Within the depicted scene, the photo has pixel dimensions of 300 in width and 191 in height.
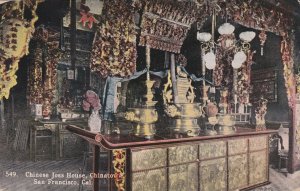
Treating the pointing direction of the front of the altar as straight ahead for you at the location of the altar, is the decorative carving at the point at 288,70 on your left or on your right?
on your left

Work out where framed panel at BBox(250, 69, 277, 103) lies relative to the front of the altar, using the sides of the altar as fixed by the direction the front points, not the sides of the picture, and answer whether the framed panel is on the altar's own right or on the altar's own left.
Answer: on the altar's own left

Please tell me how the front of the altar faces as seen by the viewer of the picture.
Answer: facing the viewer and to the right of the viewer

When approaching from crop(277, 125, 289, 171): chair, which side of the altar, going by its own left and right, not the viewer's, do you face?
left

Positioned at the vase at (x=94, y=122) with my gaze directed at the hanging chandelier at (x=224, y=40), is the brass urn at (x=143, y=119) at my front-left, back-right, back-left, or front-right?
front-right
